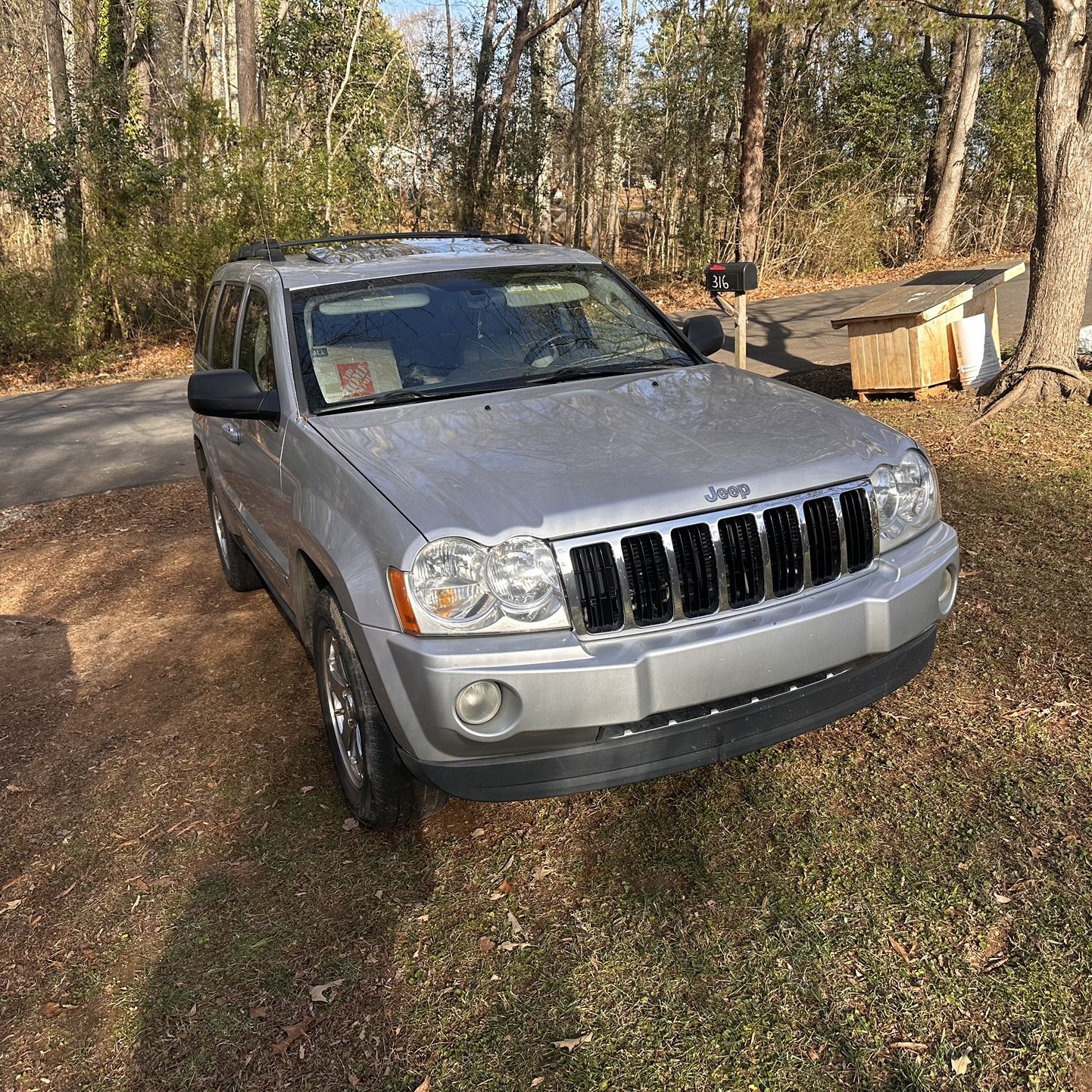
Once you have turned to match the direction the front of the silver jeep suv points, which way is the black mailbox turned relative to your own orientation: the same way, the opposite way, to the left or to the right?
the opposite way

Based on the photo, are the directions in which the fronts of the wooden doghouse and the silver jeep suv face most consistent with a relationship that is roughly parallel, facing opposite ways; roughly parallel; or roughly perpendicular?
roughly perpendicular

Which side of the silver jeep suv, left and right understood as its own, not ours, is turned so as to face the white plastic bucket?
left

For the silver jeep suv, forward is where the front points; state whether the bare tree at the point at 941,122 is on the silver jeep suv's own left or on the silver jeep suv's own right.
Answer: on the silver jeep suv's own left

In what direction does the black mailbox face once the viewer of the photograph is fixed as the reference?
facing away from the viewer and to the left of the viewer

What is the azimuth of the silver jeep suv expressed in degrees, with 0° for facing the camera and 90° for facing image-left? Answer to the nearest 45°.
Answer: approximately 315°

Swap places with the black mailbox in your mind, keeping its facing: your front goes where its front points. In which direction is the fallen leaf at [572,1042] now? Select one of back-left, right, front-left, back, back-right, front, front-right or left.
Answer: back-left

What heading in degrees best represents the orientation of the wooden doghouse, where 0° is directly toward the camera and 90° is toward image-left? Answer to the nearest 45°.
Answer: approximately 225°
